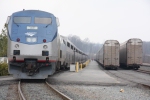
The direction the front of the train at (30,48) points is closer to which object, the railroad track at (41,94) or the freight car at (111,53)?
the railroad track

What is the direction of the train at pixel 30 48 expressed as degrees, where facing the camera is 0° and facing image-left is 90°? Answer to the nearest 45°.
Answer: approximately 0°

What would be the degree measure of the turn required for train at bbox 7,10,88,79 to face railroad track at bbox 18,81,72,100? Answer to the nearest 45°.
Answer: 0° — it already faces it

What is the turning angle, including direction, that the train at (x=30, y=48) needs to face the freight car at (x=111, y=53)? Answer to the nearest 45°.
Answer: approximately 135° to its left
